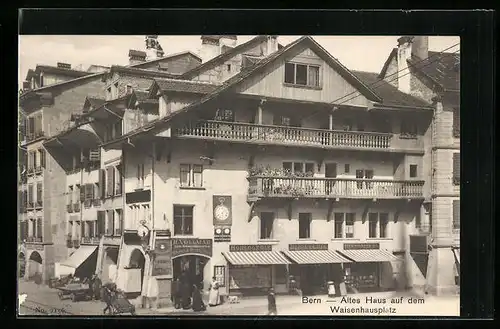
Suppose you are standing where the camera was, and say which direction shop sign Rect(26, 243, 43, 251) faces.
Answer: facing the viewer

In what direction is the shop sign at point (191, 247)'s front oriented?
toward the camera

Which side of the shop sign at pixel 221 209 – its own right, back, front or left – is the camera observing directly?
front

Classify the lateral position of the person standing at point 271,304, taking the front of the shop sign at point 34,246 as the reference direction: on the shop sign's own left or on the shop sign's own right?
on the shop sign's own left

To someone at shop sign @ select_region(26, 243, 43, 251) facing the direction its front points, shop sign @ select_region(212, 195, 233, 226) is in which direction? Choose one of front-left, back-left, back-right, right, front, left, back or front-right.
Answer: left

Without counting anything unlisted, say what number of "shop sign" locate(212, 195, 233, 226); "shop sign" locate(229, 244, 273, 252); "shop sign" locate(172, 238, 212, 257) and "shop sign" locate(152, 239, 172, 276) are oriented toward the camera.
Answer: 4

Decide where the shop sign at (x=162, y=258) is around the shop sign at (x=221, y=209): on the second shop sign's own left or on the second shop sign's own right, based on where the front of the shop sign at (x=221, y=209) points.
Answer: on the second shop sign's own right
